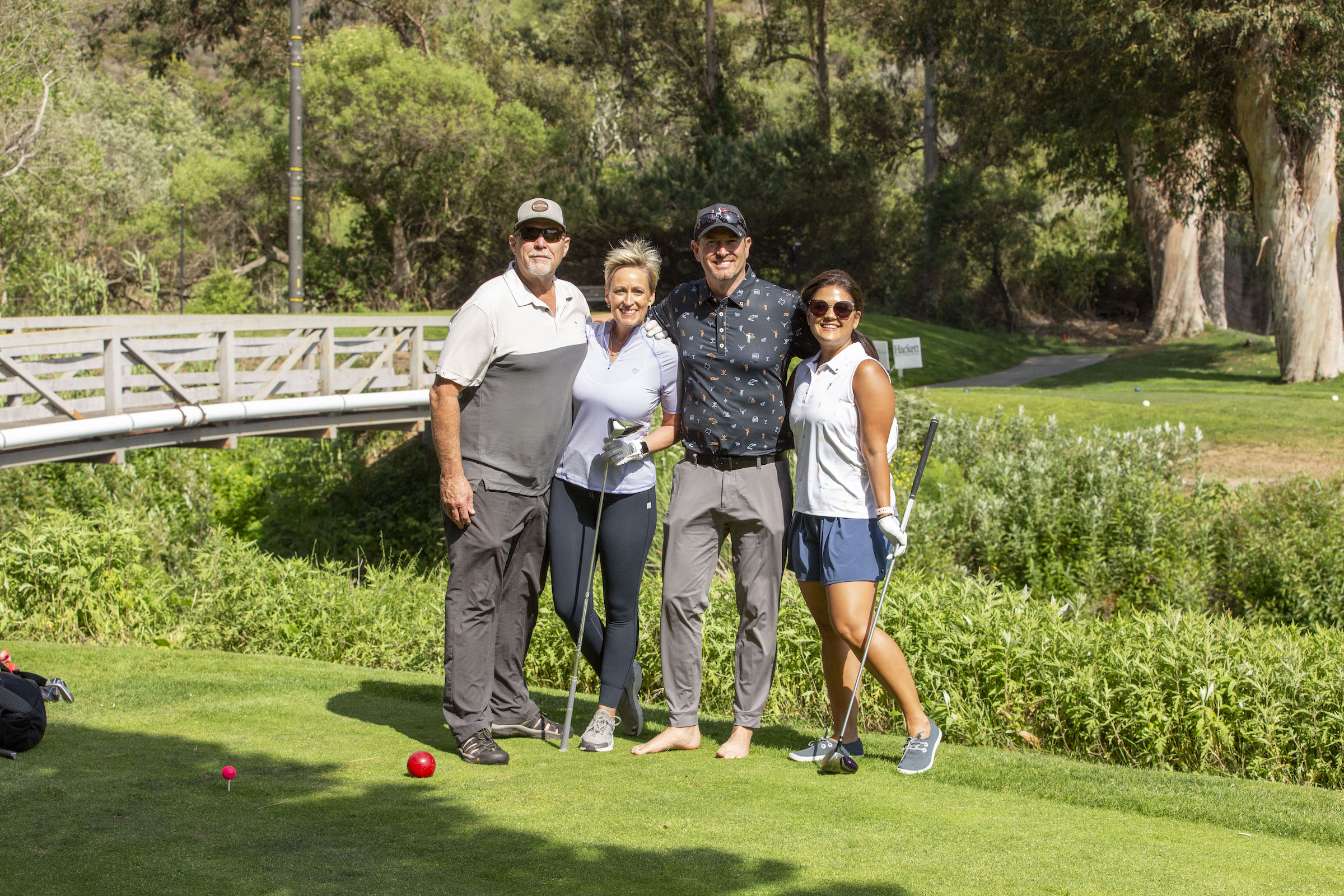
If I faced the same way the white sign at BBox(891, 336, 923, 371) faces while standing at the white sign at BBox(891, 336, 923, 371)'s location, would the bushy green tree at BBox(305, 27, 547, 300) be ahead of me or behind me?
behind

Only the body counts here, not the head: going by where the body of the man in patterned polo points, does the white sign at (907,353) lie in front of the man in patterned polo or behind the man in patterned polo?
behind

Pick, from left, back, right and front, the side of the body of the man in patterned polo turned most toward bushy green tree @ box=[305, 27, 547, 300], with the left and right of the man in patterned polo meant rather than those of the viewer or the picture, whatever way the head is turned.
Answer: back

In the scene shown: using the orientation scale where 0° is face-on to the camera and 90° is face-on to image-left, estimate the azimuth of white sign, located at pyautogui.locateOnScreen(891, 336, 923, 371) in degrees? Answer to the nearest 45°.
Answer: approximately 0°

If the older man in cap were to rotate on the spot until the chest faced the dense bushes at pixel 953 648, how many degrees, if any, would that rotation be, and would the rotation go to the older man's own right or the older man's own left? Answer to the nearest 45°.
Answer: approximately 90° to the older man's own left

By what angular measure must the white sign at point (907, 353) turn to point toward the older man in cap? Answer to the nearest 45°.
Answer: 0° — it already faces them

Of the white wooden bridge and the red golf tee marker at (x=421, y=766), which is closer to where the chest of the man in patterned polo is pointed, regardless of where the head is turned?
the red golf tee marker

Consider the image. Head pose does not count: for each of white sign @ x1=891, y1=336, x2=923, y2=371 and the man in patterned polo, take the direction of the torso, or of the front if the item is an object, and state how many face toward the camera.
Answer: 2
